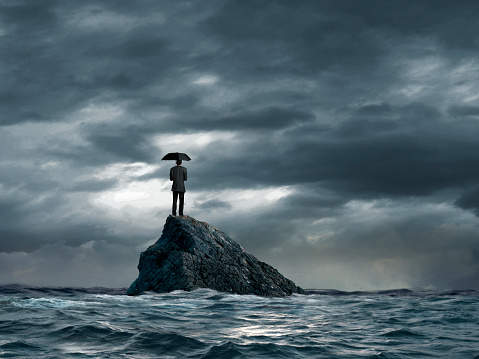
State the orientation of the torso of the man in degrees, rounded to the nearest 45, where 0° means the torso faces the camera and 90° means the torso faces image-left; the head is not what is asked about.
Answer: approximately 180°
